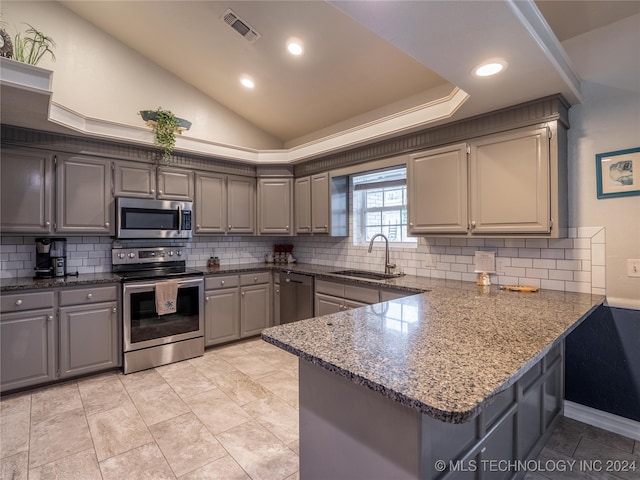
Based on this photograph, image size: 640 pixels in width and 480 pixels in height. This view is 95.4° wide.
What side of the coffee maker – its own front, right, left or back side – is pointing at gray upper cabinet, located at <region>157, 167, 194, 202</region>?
left

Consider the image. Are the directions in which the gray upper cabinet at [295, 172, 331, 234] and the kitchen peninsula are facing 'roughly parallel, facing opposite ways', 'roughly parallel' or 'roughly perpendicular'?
roughly perpendicular

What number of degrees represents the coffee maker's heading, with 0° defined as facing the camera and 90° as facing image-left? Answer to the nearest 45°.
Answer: approximately 0°

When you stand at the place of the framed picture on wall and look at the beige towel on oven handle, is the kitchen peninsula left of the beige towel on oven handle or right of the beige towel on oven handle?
left
